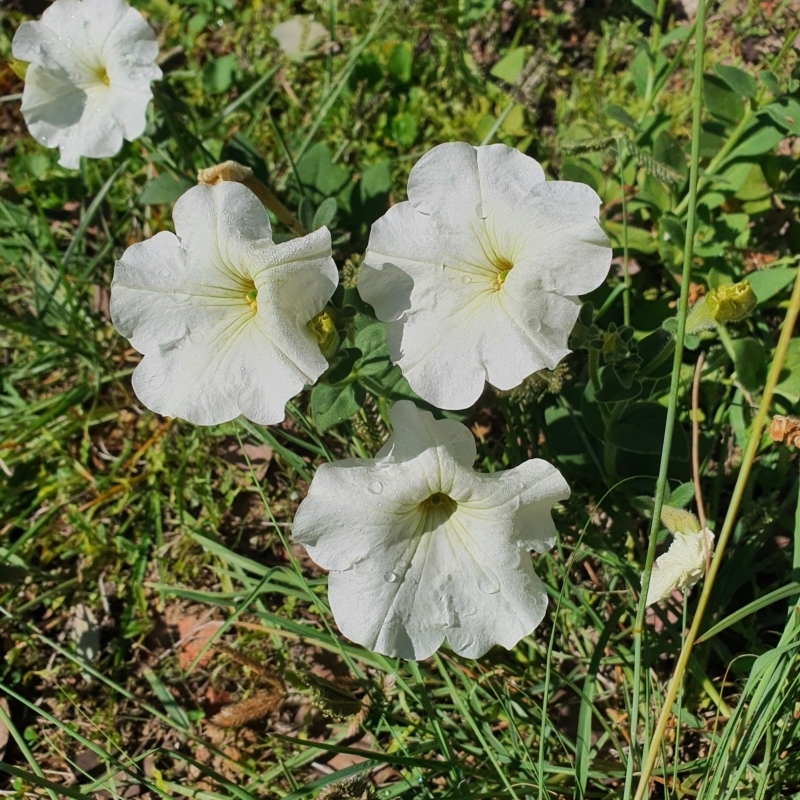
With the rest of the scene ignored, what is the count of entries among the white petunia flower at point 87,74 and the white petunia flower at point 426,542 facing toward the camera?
2

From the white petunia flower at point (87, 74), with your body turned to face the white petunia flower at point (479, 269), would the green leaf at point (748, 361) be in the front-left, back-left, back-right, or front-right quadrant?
front-left

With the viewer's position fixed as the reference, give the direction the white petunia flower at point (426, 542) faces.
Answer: facing the viewer

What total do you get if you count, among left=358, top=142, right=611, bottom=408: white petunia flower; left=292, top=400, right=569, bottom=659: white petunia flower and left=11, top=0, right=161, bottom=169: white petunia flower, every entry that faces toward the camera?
3

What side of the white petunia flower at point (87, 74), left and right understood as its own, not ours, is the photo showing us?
front

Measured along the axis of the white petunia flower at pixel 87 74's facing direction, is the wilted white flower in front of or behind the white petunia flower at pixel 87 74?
in front

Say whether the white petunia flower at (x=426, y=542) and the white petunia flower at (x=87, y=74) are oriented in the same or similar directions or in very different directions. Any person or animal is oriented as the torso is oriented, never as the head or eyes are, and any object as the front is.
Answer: same or similar directions
